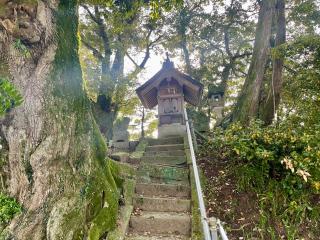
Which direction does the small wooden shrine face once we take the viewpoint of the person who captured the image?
facing the viewer

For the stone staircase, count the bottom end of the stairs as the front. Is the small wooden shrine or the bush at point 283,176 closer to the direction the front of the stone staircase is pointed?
the bush

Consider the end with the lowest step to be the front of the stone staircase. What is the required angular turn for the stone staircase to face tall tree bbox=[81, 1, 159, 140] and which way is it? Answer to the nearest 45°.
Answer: approximately 180°

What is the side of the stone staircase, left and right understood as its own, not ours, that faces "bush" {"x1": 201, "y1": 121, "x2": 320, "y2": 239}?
left

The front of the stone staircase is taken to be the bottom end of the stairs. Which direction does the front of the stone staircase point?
toward the camera

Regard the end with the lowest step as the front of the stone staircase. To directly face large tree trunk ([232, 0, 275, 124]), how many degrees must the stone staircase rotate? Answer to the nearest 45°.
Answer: approximately 135° to its left

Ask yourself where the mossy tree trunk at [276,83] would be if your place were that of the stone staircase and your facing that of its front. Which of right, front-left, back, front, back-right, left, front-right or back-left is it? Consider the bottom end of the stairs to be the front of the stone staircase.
back-left

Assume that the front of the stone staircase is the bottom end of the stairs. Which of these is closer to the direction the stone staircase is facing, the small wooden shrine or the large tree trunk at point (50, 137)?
the large tree trunk

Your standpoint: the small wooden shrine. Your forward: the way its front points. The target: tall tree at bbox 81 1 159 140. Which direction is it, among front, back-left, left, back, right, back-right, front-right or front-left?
back-right

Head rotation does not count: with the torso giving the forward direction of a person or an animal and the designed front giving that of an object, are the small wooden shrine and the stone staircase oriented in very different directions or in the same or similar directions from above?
same or similar directions

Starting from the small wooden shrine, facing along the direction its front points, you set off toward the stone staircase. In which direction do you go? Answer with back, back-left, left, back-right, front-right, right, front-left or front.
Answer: front

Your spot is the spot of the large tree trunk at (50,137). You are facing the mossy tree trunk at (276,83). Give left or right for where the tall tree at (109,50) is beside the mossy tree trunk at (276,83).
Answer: left

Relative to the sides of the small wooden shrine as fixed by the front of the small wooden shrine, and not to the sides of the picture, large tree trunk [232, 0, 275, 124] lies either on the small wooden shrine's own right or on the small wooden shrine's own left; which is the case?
on the small wooden shrine's own left

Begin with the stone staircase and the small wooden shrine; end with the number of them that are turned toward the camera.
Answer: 2
